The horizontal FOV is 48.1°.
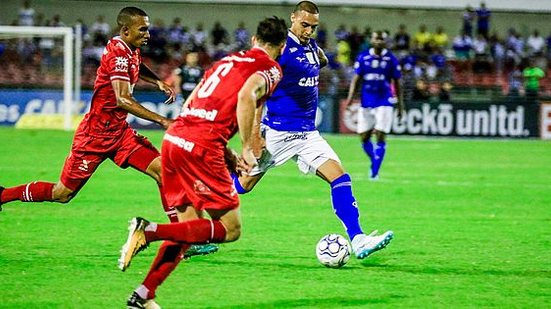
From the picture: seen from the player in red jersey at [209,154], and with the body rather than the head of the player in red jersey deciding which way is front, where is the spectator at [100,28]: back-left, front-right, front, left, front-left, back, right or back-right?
front-left

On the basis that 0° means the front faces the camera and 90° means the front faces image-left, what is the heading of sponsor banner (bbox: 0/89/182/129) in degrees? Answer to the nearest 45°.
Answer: approximately 0°

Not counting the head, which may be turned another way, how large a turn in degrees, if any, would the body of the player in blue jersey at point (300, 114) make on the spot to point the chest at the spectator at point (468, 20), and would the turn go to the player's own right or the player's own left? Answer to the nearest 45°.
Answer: approximately 135° to the player's own left

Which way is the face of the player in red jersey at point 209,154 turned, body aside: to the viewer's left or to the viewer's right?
to the viewer's right

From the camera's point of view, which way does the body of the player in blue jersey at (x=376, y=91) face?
toward the camera

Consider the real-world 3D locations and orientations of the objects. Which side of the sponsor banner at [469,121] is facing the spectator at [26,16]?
right

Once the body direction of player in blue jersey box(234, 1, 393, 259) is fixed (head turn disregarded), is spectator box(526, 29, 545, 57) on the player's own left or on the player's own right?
on the player's own left

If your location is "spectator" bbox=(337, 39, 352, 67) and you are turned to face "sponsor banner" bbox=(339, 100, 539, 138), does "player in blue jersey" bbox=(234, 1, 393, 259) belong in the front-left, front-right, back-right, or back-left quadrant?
front-right

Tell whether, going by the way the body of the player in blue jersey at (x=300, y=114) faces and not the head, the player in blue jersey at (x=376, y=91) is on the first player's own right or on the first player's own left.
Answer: on the first player's own left

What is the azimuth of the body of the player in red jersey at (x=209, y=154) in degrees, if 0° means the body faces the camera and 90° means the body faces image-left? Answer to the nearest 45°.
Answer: approximately 225°

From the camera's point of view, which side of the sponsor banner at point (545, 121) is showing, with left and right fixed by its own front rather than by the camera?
front

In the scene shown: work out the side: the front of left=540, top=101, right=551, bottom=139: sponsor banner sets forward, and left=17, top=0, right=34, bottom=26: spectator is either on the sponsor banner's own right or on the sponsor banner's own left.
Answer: on the sponsor banner's own right

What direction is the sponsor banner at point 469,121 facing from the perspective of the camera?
toward the camera

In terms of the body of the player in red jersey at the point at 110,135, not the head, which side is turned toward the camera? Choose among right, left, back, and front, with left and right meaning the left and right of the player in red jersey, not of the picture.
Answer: right

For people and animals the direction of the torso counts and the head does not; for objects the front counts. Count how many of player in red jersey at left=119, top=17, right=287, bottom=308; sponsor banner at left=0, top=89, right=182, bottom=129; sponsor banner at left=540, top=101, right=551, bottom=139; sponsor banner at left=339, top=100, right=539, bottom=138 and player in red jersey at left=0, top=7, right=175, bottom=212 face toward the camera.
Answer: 3

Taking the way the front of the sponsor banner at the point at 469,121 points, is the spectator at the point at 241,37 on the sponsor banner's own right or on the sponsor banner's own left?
on the sponsor banner's own right
